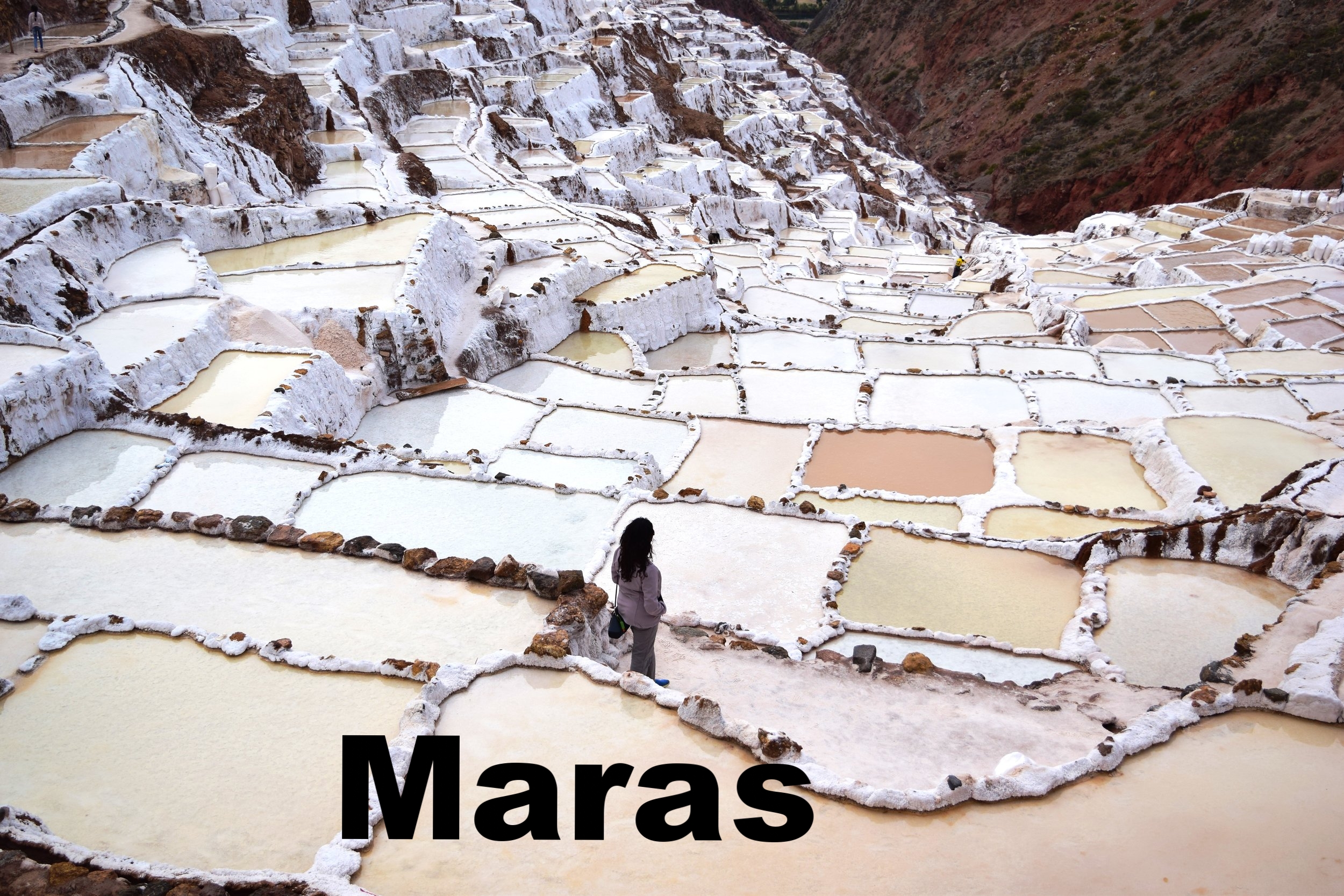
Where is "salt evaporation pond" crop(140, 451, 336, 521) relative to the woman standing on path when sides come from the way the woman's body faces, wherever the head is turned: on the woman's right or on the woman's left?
on the woman's left

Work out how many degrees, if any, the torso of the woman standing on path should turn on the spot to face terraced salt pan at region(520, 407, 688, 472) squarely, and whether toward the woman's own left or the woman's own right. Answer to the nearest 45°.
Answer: approximately 45° to the woman's own left

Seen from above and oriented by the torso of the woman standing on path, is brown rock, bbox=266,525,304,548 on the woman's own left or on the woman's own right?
on the woman's own left

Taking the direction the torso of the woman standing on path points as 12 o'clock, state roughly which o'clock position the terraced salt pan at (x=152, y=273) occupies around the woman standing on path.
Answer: The terraced salt pan is roughly at 9 o'clock from the woman standing on path.

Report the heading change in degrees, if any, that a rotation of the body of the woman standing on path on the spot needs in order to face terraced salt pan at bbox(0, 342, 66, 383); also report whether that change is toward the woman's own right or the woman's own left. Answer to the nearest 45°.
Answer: approximately 90° to the woman's own left

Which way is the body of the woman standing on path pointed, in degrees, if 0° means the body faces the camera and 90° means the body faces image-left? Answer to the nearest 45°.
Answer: approximately 225°

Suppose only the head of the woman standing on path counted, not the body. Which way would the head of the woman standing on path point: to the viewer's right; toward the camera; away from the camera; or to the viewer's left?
away from the camera

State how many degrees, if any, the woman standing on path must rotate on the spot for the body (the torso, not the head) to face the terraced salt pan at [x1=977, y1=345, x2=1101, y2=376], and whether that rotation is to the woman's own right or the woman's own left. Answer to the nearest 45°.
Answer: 0° — they already face it

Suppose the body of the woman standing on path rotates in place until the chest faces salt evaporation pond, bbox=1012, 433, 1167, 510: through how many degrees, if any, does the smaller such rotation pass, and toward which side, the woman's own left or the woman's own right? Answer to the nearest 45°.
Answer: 0° — they already face it
